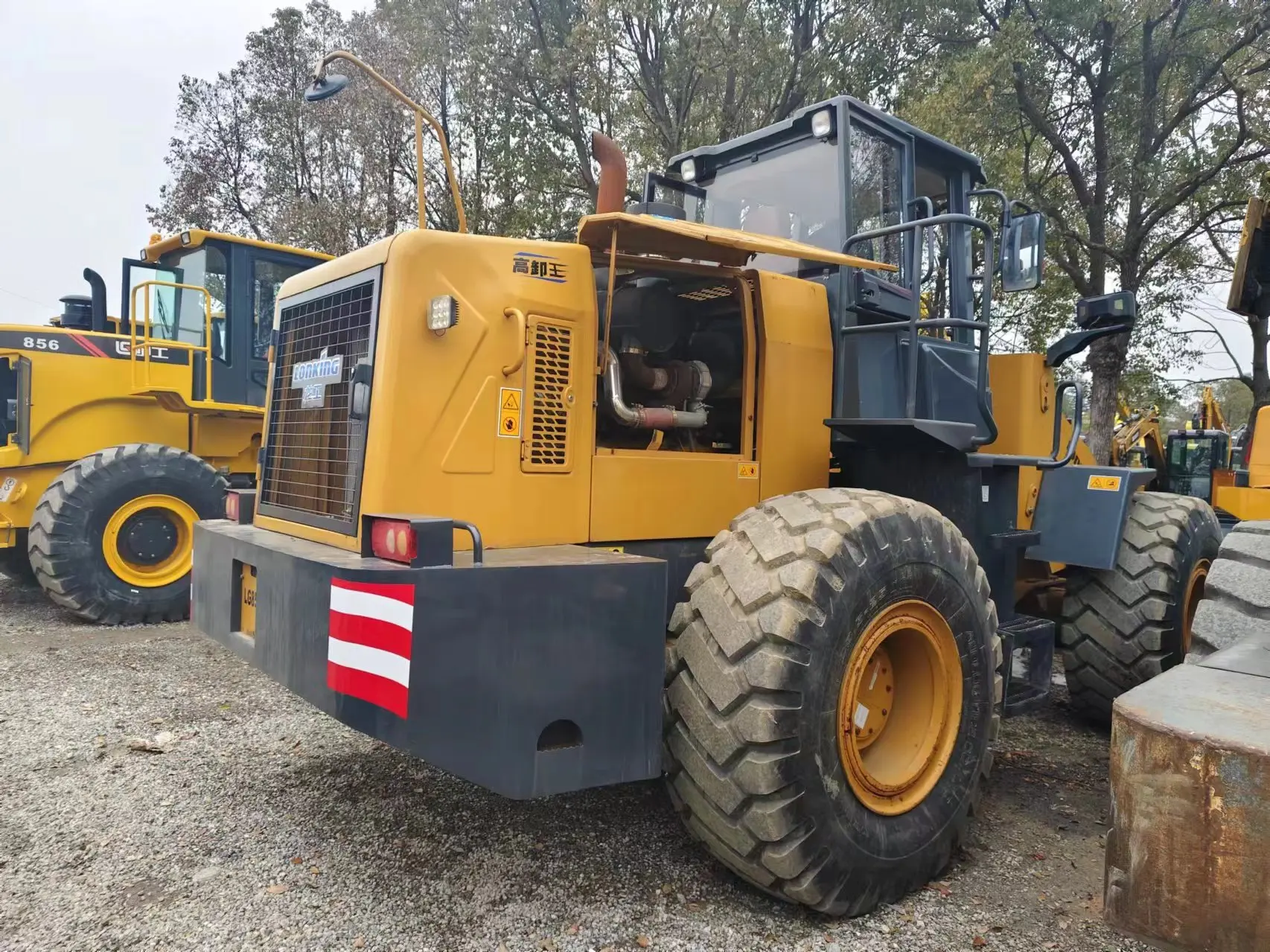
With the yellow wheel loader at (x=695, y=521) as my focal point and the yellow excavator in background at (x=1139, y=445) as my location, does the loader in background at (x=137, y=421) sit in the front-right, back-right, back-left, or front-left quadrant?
front-right

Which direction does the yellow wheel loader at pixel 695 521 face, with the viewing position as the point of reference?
facing away from the viewer and to the right of the viewer

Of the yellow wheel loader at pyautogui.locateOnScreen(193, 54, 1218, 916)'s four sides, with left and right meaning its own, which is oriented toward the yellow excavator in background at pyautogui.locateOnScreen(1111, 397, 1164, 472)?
front

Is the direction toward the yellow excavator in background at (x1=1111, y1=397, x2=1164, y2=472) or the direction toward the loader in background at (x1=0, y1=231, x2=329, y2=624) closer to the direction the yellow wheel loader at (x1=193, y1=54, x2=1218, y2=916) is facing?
the yellow excavator in background

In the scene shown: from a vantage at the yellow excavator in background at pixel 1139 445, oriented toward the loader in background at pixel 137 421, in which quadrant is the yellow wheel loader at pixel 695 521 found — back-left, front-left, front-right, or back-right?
front-left

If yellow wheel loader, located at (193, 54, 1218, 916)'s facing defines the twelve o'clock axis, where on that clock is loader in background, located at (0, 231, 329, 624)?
The loader in background is roughly at 9 o'clock from the yellow wheel loader.
